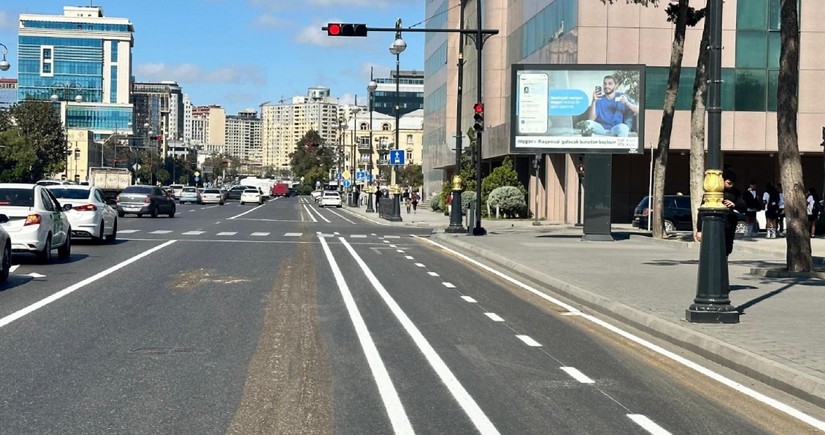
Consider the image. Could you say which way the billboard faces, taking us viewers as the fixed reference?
facing the viewer

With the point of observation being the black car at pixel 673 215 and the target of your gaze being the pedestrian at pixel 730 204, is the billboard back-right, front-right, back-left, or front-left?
front-right

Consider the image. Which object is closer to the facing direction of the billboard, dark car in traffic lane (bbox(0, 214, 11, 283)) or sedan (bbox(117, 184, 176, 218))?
the dark car in traffic lane

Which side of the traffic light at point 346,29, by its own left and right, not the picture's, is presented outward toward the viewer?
front

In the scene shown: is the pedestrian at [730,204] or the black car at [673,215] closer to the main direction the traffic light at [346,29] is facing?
the pedestrian

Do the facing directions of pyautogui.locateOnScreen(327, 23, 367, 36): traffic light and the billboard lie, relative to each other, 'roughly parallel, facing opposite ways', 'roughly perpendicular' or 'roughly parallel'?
roughly parallel

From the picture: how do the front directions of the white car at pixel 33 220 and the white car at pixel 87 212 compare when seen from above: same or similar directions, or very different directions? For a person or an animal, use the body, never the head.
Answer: same or similar directions

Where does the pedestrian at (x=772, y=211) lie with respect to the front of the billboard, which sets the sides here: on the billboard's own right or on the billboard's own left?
on the billboard's own left
